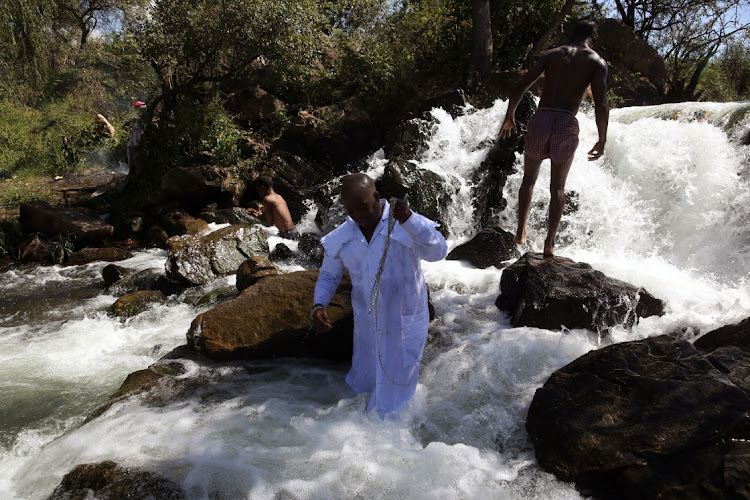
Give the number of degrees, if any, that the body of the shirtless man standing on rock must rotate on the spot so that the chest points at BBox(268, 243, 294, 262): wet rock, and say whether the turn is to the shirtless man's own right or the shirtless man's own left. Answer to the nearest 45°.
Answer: approximately 45° to the shirtless man's own left

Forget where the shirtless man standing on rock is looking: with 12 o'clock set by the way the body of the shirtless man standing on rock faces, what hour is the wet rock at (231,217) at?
The wet rock is roughly at 10 o'clock from the shirtless man standing on rock.

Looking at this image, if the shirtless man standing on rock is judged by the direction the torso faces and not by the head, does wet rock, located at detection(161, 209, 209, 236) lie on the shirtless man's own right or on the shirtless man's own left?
on the shirtless man's own left

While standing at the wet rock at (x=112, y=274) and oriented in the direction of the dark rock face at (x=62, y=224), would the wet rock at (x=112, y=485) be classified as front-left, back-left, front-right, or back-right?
back-left

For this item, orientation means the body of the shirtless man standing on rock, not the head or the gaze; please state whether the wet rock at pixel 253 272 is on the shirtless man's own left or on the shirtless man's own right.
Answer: on the shirtless man's own left

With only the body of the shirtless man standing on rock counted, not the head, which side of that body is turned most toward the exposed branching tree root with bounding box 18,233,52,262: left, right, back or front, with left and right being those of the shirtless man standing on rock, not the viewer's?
left

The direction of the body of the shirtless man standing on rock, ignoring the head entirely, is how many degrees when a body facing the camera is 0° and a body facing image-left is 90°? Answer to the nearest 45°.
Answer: approximately 180°

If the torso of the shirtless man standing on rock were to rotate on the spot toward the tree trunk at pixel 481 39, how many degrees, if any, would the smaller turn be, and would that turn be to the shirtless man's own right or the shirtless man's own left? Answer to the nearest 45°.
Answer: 0° — they already face it

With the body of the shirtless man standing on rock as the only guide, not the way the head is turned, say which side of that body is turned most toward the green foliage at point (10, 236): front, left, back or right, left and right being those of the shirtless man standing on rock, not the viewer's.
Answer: left

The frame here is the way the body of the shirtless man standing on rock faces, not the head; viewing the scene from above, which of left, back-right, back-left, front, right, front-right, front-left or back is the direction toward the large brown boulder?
back-left

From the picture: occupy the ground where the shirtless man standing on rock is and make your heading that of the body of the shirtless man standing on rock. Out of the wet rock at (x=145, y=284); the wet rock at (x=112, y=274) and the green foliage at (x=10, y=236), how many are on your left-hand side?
3

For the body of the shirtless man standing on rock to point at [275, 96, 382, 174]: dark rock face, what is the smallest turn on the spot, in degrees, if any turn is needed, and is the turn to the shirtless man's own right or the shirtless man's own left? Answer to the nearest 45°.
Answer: approximately 45° to the shirtless man's own left

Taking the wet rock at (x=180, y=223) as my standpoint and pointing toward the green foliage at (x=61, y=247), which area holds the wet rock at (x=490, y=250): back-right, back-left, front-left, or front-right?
back-left

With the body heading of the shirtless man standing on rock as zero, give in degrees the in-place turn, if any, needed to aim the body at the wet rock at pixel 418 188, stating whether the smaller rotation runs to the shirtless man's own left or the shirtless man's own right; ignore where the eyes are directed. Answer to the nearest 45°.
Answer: approximately 45° to the shirtless man's own left
